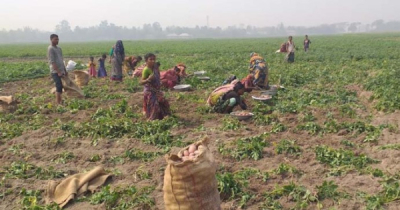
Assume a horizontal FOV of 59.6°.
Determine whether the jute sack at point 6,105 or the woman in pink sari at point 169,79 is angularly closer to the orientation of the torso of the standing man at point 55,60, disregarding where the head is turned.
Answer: the woman in pink sari

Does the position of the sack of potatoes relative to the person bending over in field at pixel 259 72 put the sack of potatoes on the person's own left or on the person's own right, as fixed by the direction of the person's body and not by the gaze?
on the person's own left

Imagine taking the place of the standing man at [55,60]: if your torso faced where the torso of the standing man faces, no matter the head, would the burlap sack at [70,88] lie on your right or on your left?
on your left

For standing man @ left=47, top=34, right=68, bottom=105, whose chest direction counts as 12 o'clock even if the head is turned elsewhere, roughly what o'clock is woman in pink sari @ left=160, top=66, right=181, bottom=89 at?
The woman in pink sari is roughly at 11 o'clock from the standing man.

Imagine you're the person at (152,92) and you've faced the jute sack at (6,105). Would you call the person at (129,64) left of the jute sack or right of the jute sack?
right

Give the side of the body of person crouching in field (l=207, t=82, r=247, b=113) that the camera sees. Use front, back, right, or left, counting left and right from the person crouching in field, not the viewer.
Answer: right

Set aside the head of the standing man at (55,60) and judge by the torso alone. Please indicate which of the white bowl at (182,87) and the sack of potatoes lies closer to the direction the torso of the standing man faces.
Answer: the white bowl

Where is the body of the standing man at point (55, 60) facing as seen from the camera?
to the viewer's right

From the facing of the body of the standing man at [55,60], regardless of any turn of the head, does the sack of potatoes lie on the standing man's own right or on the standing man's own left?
on the standing man's own right
